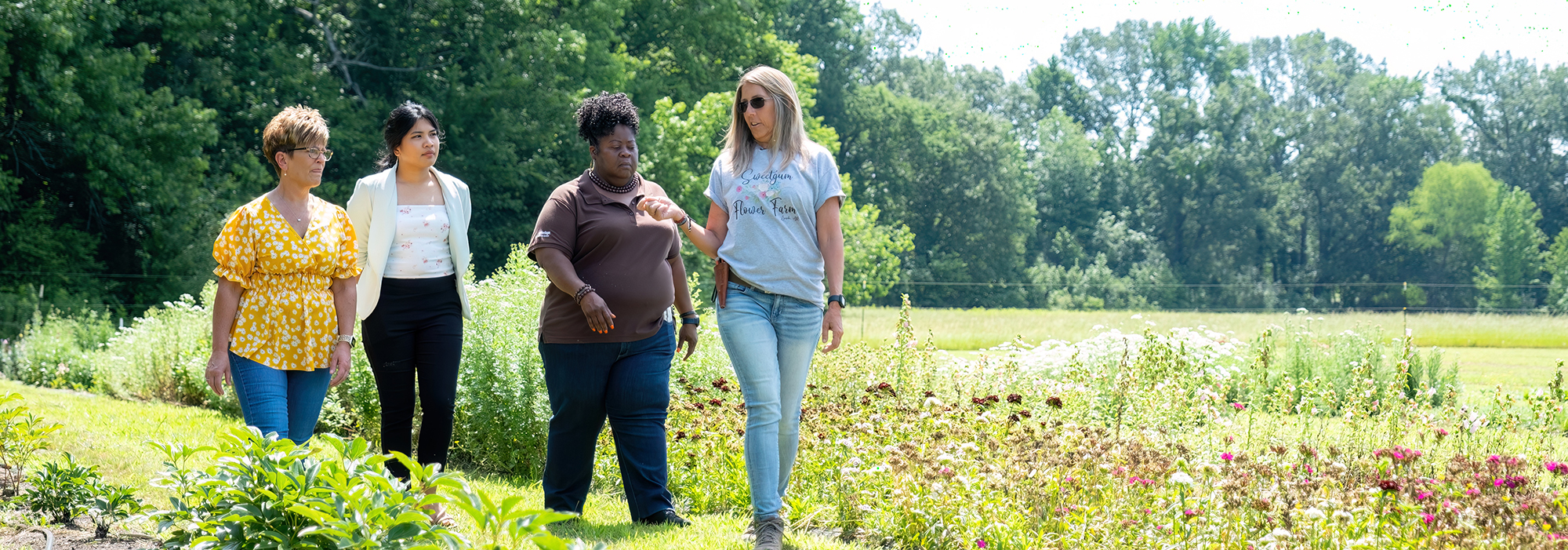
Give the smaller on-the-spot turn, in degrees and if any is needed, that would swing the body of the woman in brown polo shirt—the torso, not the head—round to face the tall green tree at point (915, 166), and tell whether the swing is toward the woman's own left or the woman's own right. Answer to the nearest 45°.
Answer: approximately 135° to the woman's own left

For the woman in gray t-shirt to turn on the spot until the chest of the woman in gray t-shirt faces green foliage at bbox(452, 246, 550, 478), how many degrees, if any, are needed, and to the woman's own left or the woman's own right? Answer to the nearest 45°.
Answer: approximately 135° to the woman's own right

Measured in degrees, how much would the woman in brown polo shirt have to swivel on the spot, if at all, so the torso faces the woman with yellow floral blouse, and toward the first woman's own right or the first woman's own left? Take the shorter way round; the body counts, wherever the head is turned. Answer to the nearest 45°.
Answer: approximately 135° to the first woman's own right

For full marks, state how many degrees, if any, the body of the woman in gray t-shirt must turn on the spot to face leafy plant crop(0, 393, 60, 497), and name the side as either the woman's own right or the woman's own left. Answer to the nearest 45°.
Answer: approximately 90° to the woman's own right

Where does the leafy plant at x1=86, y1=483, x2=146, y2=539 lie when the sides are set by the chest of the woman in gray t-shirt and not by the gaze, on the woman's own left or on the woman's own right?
on the woman's own right

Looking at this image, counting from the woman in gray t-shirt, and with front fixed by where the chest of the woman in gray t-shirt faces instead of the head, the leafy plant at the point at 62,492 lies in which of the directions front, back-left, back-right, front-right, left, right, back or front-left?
right

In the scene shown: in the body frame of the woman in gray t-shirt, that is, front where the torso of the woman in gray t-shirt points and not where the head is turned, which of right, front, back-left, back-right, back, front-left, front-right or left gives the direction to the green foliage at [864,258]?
back

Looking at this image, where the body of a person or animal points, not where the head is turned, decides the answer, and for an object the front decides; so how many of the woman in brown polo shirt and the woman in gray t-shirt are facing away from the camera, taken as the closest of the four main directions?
0

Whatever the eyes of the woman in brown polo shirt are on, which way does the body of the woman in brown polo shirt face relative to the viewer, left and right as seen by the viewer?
facing the viewer and to the right of the viewer

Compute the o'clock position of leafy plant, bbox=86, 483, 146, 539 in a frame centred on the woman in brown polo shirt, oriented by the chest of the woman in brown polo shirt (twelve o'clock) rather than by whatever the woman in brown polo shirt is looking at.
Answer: The leafy plant is roughly at 4 o'clock from the woman in brown polo shirt.

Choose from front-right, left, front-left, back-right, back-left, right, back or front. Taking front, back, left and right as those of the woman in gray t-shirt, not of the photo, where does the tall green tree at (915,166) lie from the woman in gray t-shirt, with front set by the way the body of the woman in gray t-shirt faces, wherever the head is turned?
back

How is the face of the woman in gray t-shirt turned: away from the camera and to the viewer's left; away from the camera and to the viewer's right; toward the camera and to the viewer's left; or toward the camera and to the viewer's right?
toward the camera and to the viewer's left

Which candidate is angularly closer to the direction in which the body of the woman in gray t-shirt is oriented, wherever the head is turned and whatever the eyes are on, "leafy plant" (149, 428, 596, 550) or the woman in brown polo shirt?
the leafy plant

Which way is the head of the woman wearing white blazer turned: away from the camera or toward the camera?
toward the camera

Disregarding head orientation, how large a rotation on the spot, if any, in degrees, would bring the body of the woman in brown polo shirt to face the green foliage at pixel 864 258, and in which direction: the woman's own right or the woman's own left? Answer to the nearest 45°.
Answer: approximately 135° to the woman's own left

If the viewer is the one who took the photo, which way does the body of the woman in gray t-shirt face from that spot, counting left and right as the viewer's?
facing the viewer

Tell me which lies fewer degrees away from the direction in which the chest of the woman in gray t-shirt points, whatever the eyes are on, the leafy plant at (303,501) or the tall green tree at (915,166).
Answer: the leafy plant

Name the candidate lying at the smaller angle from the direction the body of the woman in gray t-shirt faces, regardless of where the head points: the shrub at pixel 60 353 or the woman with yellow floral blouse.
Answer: the woman with yellow floral blouse

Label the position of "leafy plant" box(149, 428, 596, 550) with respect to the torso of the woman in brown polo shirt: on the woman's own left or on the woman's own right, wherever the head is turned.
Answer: on the woman's own right

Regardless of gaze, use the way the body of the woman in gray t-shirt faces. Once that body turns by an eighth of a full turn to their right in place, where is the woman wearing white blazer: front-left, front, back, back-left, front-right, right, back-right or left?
front-right
